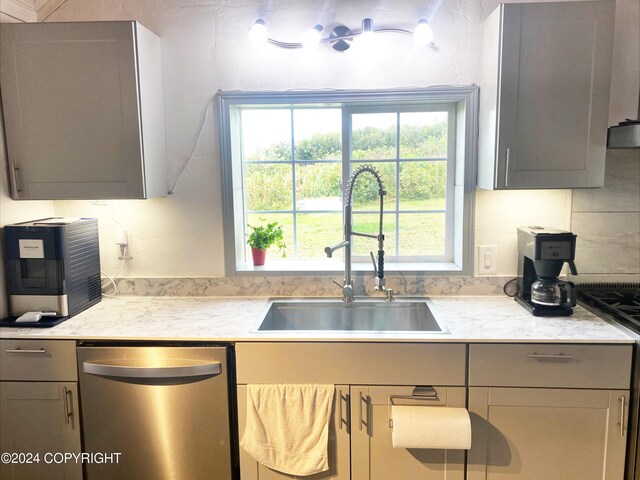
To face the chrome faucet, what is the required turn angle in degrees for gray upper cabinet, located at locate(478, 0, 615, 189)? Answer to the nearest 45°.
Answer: approximately 90° to its right

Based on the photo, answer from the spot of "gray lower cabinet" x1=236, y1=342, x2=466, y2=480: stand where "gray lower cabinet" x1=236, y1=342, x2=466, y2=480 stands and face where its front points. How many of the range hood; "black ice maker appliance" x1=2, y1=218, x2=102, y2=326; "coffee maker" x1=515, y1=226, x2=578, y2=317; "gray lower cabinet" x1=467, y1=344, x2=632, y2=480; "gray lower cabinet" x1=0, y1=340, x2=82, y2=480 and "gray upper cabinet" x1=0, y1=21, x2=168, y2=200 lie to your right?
3

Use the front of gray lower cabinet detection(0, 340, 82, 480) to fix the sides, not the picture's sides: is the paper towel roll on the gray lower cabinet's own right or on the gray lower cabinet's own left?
on the gray lower cabinet's own left

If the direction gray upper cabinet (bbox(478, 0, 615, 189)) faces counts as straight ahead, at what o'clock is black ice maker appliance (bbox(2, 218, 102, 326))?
The black ice maker appliance is roughly at 2 o'clock from the gray upper cabinet.

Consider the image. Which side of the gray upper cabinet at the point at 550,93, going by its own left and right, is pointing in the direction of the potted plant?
right

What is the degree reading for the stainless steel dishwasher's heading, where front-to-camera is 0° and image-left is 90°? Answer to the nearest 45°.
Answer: approximately 0°

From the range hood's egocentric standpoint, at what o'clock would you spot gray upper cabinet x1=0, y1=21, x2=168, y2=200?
The gray upper cabinet is roughly at 2 o'clock from the range hood.

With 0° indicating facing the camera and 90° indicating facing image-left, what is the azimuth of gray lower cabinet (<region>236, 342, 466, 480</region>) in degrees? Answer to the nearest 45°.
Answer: approximately 0°
